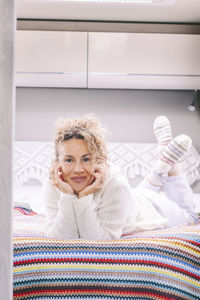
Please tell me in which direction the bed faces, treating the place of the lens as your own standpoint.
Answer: facing the viewer
